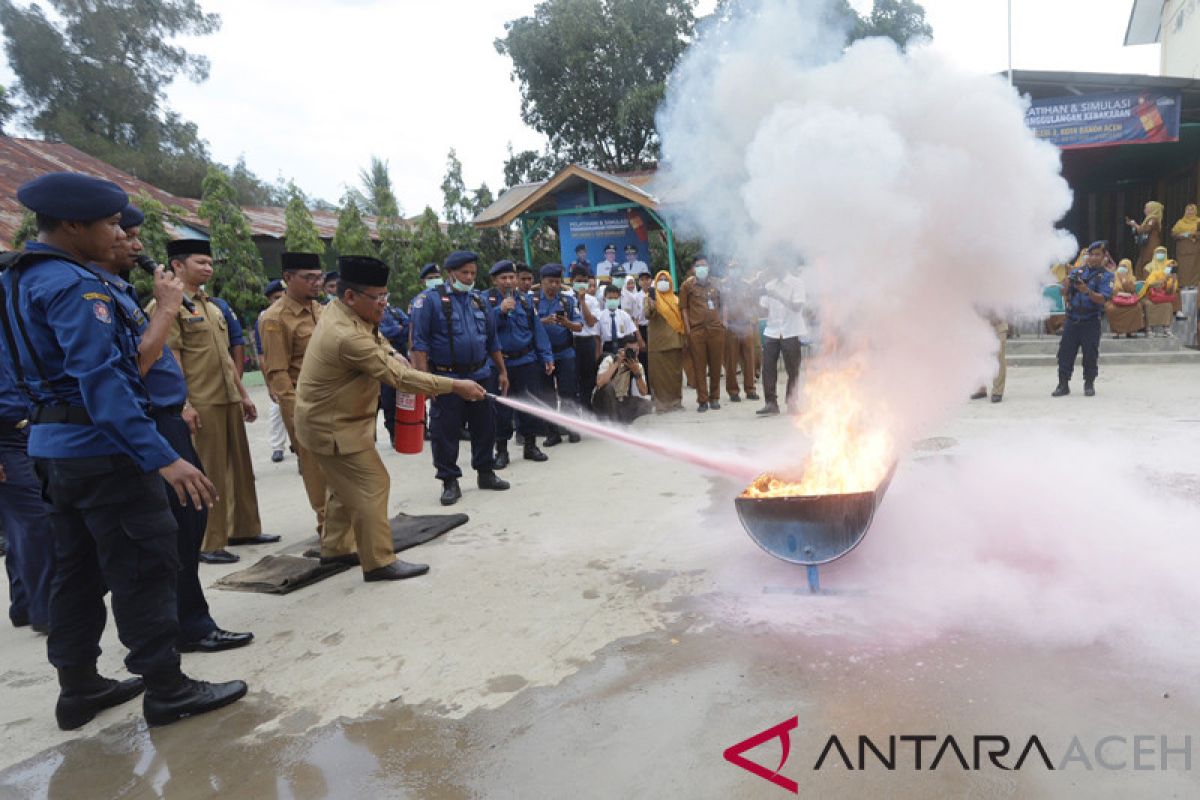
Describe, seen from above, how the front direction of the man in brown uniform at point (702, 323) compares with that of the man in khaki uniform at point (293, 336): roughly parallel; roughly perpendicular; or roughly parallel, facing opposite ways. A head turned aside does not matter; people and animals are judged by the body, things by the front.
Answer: roughly perpendicular

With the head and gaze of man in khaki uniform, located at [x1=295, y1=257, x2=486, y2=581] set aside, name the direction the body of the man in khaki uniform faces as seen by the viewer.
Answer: to the viewer's right

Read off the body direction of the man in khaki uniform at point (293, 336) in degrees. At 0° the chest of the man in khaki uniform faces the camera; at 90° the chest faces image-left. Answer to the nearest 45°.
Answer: approximately 315°

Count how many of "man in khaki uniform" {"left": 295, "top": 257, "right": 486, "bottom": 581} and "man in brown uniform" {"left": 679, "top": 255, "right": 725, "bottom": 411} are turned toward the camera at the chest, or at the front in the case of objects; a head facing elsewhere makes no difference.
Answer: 1

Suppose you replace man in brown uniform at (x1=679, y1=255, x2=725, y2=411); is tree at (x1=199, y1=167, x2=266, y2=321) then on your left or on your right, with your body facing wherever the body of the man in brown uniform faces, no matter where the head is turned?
on your right

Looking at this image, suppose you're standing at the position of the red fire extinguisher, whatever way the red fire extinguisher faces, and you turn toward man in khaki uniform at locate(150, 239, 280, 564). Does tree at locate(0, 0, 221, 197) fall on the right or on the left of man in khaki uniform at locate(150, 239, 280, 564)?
right

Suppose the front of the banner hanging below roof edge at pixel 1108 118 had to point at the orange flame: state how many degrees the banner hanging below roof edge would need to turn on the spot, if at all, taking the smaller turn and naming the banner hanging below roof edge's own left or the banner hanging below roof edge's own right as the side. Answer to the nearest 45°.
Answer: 0° — it already faces it

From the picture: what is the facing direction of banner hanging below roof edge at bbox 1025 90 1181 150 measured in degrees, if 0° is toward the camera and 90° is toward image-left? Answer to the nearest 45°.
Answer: approximately 0°
